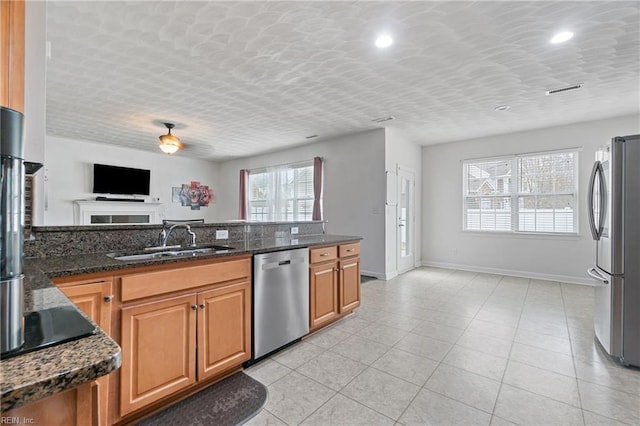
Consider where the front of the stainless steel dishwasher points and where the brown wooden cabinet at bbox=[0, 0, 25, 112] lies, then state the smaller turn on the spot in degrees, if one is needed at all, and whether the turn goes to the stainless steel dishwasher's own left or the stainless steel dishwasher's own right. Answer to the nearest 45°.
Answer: approximately 90° to the stainless steel dishwasher's own right

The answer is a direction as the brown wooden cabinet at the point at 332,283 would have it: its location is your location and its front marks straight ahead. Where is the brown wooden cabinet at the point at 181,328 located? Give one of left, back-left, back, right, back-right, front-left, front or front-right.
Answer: right

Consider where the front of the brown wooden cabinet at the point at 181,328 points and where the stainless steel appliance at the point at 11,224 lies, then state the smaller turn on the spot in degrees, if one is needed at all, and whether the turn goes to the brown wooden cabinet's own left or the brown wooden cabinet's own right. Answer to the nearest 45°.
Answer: approximately 45° to the brown wooden cabinet's own right

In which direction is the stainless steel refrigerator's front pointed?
to the viewer's left

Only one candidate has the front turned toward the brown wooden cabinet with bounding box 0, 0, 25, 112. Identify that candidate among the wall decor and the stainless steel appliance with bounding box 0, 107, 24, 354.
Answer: the wall decor

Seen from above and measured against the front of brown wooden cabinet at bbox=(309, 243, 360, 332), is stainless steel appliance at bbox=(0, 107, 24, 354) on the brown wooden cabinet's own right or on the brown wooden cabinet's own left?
on the brown wooden cabinet's own right

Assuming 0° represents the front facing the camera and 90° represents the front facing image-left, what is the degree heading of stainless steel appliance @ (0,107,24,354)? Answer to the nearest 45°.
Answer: approximately 270°

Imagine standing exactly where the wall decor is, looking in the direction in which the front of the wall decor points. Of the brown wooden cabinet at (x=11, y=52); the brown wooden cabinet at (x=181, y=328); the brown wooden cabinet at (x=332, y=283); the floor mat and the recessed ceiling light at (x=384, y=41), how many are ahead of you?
5

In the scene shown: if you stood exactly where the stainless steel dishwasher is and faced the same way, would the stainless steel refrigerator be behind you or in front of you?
in front

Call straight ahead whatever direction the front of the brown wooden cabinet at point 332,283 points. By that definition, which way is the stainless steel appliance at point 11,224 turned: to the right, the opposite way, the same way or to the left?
to the left

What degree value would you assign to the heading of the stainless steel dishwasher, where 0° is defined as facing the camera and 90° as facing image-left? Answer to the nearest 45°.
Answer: approximately 315°

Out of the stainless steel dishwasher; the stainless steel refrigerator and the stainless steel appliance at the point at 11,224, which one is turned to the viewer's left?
the stainless steel refrigerator
